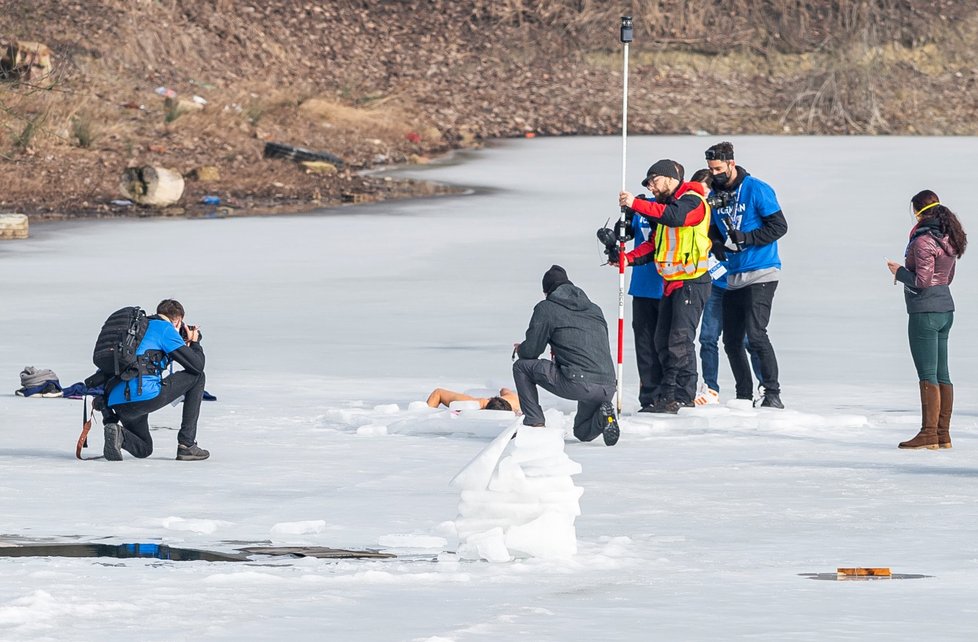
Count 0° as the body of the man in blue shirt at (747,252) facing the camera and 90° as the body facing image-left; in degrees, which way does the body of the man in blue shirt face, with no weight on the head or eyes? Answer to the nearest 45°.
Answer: approximately 45°

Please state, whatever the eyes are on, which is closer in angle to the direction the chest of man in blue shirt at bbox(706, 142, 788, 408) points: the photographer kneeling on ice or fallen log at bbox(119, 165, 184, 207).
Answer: the photographer kneeling on ice

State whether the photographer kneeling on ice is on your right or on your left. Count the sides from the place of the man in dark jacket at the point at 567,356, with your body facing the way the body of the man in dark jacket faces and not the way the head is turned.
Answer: on your left

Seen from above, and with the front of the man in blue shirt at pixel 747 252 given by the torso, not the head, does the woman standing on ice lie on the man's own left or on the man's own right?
on the man's own left

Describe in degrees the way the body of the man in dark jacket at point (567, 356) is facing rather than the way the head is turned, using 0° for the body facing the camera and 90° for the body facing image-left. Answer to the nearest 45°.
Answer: approximately 135°

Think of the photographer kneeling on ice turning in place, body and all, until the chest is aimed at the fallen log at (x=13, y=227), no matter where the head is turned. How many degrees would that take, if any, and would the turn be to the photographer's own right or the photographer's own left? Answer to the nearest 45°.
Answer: approximately 90° to the photographer's own left

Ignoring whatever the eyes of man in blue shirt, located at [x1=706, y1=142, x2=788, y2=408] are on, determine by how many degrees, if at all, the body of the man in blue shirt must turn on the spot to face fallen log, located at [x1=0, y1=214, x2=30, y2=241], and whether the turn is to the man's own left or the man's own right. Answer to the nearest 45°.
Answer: approximately 90° to the man's own right

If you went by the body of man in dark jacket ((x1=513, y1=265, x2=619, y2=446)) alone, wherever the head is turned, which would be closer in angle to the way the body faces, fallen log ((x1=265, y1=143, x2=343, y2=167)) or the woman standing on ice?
the fallen log

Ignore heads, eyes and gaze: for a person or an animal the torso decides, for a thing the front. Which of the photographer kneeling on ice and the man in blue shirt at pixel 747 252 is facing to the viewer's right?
the photographer kneeling on ice

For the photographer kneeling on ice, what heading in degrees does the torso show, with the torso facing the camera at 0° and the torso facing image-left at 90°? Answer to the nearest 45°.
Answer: approximately 270°
